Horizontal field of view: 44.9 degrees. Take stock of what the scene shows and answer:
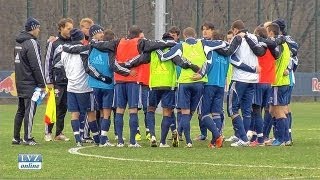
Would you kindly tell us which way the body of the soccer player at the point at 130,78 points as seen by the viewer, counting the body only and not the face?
away from the camera

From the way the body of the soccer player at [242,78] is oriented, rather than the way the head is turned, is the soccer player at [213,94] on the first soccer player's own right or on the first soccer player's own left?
on the first soccer player's own left

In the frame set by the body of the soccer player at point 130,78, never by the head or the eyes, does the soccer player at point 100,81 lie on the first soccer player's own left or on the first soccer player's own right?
on the first soccer player's own left

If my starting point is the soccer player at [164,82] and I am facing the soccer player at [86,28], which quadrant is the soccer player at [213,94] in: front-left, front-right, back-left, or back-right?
back-right

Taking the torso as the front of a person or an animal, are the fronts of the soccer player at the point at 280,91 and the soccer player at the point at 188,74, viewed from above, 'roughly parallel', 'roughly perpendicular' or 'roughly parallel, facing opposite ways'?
roughly perpendicular

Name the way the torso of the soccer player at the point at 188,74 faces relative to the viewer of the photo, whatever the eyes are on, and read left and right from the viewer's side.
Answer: facing away from the viewer

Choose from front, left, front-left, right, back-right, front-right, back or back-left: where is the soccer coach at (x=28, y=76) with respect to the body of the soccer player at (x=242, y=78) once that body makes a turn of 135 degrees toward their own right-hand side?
back

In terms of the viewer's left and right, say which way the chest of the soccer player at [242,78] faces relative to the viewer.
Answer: facing away from the viewer and to the left of the viewer

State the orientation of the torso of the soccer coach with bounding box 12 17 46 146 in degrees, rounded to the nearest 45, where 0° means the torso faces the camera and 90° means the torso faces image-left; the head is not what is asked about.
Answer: approximately 225°

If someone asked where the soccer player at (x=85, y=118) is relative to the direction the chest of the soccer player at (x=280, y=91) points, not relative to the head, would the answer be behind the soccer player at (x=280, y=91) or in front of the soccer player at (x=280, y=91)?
in front

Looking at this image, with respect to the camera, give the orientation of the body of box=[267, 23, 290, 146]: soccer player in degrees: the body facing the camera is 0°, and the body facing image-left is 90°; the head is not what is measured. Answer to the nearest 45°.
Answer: approximately 90°

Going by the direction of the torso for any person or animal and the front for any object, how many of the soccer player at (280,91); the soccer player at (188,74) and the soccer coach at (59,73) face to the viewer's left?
1

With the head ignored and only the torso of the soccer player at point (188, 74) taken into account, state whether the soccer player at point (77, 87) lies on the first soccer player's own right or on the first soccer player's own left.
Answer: on the first soccer player's own left
